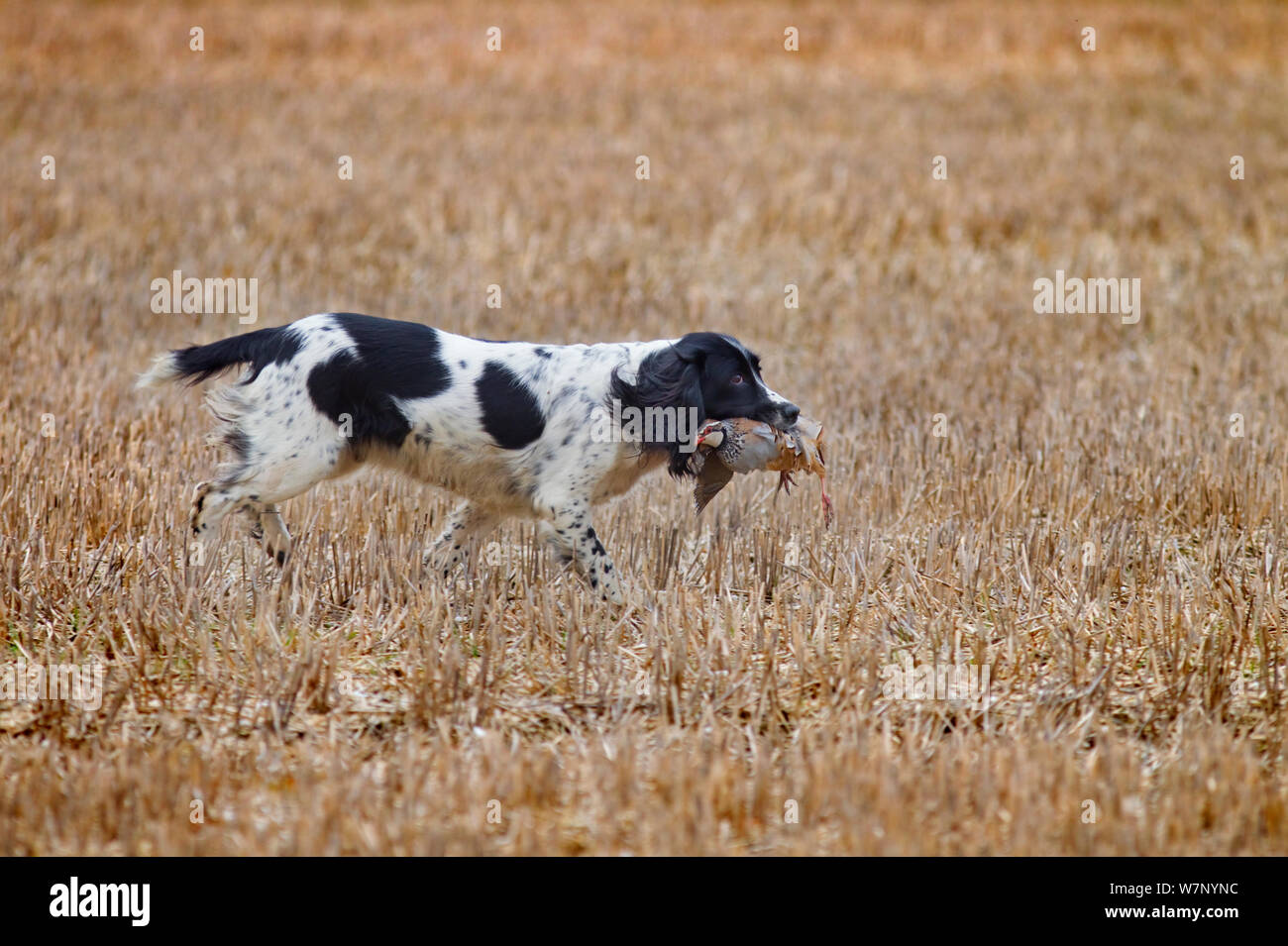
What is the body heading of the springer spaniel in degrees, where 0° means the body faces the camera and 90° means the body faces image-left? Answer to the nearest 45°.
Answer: approximately 270°
